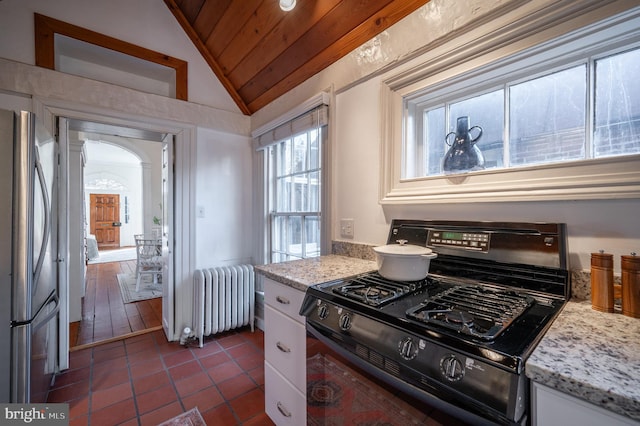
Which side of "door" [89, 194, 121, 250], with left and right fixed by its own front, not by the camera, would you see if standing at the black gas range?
front

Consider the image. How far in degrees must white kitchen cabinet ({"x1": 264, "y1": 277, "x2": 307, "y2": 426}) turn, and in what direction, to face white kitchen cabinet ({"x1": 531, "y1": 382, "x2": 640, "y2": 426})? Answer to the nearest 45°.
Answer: approximately 90° to its left

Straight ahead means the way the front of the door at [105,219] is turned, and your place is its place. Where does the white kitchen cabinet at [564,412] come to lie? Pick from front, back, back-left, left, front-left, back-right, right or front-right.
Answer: front

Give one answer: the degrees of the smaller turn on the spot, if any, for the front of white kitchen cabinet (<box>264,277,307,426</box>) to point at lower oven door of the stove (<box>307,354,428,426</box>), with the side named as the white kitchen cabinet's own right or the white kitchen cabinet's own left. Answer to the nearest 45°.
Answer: approximately 90° to the white kitchen cabinet's own left

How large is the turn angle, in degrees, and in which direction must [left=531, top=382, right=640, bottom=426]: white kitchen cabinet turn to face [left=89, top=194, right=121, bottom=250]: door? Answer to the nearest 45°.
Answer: approximately 45° to its right

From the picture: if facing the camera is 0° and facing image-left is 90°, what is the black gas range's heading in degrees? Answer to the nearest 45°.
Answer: approximately 45°

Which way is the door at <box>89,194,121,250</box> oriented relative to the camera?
toward the camera

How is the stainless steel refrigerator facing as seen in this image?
to the viewer's right

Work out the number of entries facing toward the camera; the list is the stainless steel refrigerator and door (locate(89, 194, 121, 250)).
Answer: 1

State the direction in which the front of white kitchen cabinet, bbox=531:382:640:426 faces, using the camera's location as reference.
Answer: facing the viewer and to the left of the viewer

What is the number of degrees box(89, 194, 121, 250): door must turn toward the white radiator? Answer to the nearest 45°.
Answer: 0° — it already faces it

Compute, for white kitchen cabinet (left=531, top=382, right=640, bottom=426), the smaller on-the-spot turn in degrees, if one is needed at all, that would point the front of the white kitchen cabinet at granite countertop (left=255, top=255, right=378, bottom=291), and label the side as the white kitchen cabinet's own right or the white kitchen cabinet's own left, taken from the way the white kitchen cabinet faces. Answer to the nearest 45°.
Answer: approximately 45° to the white kitchen cabinet's own right
